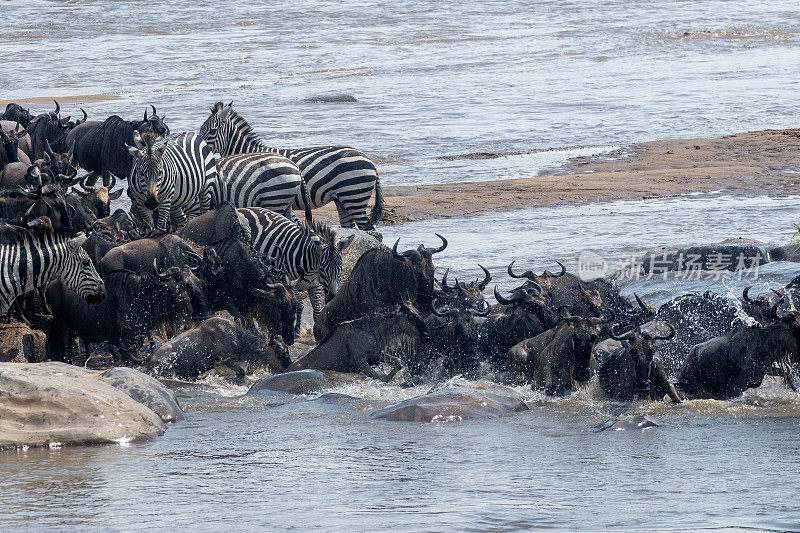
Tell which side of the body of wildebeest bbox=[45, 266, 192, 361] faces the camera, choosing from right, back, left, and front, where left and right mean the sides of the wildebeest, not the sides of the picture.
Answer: right

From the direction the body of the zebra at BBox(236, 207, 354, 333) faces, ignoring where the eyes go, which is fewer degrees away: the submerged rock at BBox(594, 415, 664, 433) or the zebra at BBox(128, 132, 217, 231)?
the submerged rock

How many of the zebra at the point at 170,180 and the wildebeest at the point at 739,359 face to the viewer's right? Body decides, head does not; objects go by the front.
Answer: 1

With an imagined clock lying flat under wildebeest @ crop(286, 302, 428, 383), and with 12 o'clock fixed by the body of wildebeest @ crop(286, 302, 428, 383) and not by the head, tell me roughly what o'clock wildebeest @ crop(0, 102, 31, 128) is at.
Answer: wildebeest @ crop(0, 102, 31, 128) is roughly at 8 o'clock from wildebeest @ crop(286, 302, 428, 383).

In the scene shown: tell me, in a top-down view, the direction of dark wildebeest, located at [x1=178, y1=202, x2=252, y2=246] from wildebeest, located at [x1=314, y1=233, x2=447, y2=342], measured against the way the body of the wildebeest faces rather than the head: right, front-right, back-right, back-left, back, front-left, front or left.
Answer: back-left

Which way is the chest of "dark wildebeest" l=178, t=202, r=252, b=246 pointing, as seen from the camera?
to the viewer's right

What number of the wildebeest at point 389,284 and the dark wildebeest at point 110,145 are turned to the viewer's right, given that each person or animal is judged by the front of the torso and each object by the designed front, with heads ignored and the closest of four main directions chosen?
2

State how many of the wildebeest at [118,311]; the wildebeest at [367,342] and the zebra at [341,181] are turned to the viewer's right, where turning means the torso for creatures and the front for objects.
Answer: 2

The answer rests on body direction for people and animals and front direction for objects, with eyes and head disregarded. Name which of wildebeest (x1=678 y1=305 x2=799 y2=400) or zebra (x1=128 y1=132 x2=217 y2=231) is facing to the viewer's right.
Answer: the wildebeest

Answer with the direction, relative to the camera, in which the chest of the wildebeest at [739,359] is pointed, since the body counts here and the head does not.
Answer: to the viewer's right

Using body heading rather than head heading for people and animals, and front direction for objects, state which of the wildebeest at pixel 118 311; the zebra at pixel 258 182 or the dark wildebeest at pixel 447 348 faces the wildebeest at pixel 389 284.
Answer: the wildebeest at pixel 118 311

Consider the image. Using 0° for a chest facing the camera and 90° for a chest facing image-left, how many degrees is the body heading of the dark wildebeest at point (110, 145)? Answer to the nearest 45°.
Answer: approximately 270°

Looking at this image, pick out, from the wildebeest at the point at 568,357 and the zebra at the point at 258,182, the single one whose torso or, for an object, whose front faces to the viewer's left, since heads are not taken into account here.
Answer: the zebra

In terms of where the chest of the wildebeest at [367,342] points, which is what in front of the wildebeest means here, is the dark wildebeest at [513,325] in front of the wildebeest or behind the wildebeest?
in front

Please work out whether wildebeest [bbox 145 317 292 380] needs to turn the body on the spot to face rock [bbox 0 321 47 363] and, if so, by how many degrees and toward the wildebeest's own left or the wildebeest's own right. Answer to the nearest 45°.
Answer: approximately 180°

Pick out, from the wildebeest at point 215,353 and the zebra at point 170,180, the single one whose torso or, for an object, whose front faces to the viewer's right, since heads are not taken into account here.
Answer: the wildebeest
